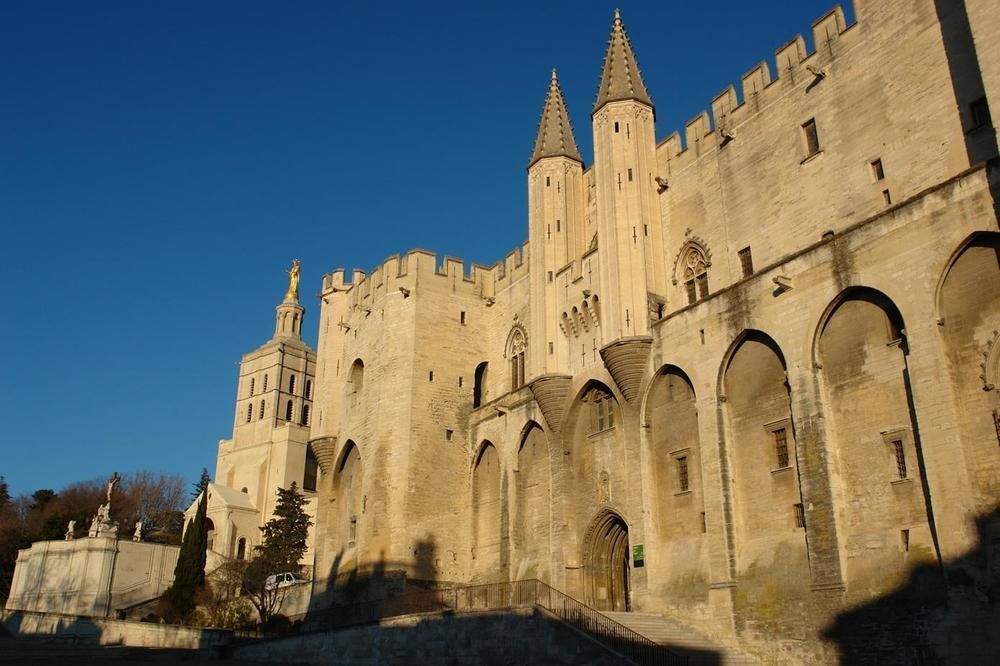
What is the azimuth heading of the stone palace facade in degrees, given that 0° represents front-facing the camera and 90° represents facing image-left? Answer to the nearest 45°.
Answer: approximately 45°

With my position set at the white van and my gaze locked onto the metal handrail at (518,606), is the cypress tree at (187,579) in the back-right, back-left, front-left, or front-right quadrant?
back-right

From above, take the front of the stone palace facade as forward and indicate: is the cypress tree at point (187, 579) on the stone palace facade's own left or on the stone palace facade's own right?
on the stone palace facade's own right

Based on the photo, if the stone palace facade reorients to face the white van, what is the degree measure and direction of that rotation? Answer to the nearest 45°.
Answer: approximately 90° to its right

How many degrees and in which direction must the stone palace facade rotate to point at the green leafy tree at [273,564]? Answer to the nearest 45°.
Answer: approximately 90° to its right
